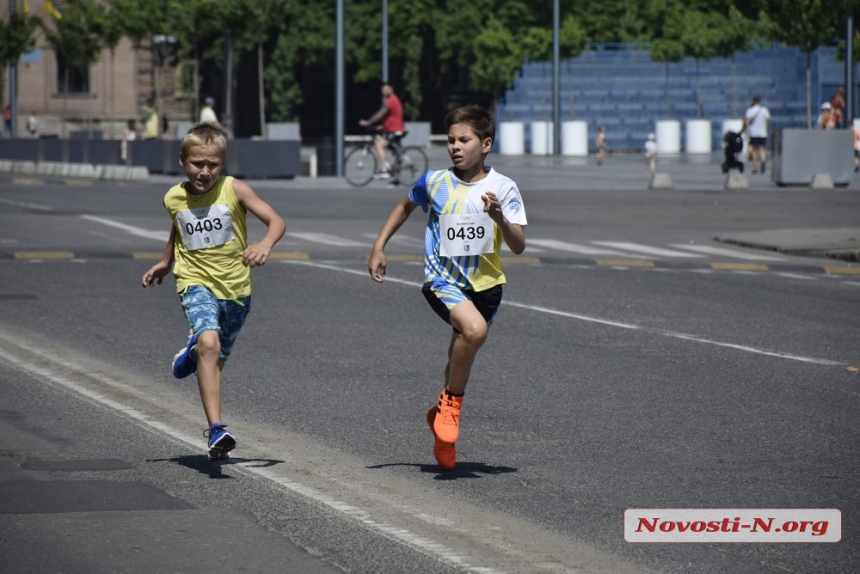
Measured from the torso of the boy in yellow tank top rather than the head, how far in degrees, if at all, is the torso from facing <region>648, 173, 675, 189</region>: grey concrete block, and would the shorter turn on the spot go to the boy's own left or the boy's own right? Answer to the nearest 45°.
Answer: approximately 180°

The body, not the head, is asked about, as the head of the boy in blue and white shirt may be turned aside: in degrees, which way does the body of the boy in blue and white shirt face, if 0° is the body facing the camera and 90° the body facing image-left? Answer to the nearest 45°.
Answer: approximately 0°

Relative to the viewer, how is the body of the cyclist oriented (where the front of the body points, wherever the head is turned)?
to the viewer's left

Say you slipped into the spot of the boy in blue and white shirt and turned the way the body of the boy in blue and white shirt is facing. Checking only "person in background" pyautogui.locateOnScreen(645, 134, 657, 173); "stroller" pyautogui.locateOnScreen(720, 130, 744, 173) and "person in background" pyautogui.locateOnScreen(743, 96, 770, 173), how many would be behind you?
3

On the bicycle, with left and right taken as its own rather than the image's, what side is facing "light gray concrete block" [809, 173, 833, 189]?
back

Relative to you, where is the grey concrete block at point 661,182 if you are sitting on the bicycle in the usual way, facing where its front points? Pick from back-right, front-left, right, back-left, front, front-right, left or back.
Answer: back

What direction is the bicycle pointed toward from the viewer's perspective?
to the viewer's left

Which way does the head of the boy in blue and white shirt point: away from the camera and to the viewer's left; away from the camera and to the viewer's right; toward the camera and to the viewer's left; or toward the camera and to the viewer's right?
toward the camera and to the viewer's left

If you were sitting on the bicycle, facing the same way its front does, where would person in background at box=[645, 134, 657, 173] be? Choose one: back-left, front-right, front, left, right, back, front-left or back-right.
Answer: back-right
